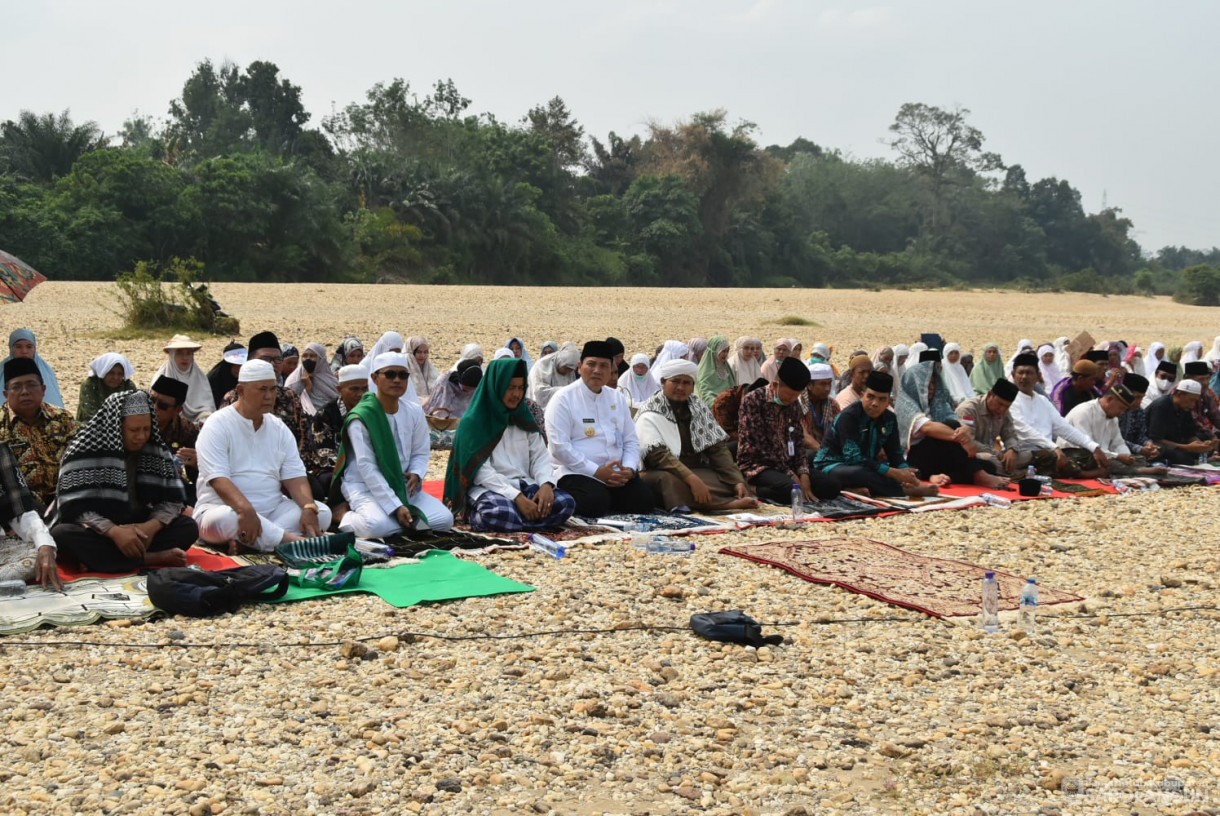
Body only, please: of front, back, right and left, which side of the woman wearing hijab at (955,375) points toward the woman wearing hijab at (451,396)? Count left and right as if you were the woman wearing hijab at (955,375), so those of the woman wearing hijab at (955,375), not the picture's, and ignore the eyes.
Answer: right

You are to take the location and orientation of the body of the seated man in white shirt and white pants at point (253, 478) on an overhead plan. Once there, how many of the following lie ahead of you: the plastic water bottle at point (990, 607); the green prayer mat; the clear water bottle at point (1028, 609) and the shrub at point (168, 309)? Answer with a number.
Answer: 3

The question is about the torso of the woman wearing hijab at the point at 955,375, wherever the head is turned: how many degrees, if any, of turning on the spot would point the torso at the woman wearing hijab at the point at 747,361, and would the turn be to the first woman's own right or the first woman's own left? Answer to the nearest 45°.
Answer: approximately 90° to the first woman's own right

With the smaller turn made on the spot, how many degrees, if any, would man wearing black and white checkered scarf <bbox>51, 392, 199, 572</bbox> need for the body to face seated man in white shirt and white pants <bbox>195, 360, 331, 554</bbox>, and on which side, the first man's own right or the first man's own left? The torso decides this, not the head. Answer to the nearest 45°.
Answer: approximately 90° to the first man's own left

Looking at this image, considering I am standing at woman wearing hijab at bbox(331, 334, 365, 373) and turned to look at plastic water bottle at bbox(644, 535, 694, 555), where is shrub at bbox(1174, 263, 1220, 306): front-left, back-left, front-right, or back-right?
back-left

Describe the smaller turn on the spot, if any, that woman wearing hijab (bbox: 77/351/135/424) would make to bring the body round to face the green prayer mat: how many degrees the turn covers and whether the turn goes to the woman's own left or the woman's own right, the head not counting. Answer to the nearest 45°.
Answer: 0° — they already face it

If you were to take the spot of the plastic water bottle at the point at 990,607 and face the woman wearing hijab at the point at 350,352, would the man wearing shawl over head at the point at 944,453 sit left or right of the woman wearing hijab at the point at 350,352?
right

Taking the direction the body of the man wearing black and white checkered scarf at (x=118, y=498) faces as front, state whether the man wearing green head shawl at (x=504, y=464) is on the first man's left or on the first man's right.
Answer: on the first man's left
